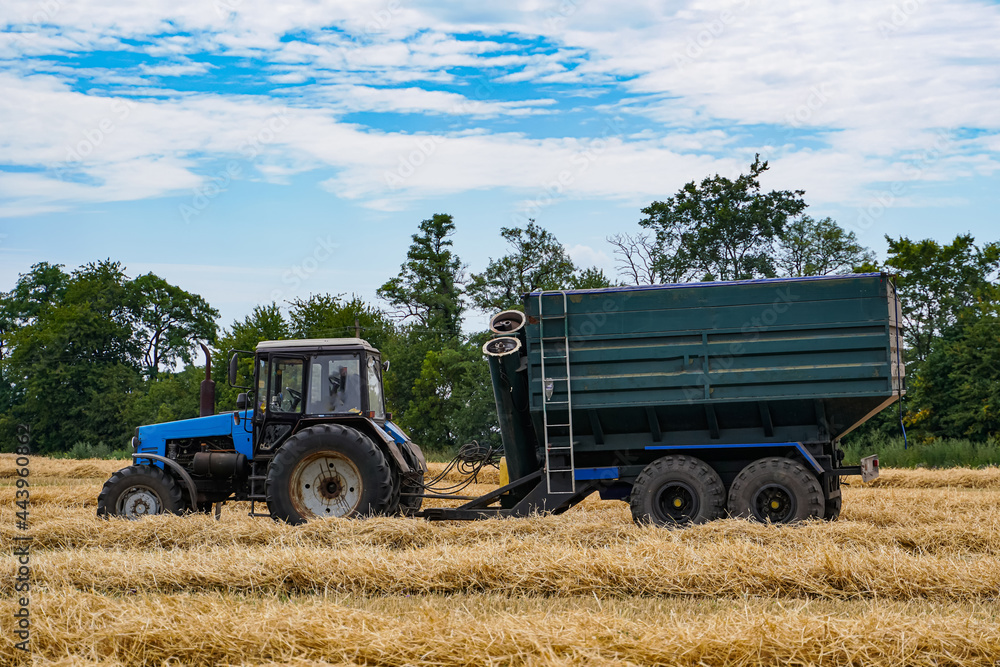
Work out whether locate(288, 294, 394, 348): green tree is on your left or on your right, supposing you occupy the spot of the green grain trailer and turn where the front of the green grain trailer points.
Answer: on your right

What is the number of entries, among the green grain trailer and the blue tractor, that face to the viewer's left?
2

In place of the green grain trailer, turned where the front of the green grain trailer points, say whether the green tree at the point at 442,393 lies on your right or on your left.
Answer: on your right

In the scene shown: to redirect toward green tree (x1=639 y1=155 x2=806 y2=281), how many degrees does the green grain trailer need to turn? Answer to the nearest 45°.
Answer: approximately 90° to its right

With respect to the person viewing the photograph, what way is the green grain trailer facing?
facing to the left of the viewer

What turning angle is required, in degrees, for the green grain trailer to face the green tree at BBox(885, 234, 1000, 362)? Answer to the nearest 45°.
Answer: approximately 90° to its right

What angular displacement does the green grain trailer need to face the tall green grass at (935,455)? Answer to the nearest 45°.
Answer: approximately 90° to its right

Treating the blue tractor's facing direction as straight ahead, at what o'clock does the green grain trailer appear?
The green grain trailer is roughly at 7 o'clock from the blue tractor.

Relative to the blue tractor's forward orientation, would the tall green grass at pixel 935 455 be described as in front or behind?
behind

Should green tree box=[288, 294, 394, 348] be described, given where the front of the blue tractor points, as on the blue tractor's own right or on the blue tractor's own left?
on the blue tractor's own right

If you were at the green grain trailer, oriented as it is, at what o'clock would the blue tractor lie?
The blue tractor is roughly at 12 o'clock from the green grain trailer.

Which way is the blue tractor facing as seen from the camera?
to the viewer's left
